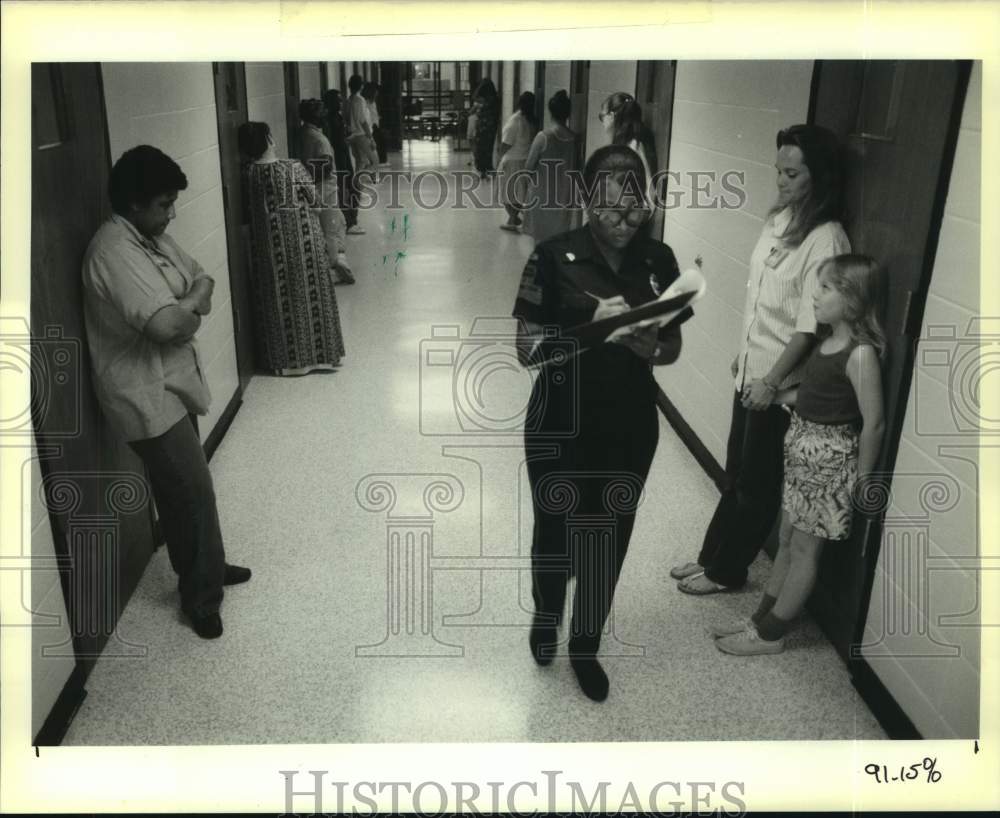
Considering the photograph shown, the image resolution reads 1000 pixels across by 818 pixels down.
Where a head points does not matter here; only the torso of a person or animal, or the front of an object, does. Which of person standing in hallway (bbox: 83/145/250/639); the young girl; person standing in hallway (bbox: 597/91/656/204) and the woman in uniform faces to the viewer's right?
person standing in hallway (bbox: 83/145/250/639)

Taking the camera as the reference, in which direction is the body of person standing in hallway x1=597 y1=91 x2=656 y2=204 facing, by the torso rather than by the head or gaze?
to the viewer's left

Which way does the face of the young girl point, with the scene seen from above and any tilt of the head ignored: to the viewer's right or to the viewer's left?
to the viewer's left

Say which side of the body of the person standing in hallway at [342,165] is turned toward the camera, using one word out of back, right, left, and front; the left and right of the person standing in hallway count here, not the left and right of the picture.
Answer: right

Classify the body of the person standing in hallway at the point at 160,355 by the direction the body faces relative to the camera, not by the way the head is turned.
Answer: to the viewer's right

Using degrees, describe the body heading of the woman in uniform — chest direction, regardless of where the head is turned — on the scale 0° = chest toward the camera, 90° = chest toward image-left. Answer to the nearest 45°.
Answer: approximately 0°
